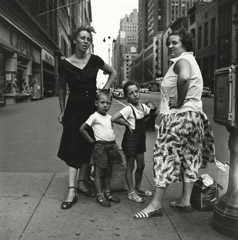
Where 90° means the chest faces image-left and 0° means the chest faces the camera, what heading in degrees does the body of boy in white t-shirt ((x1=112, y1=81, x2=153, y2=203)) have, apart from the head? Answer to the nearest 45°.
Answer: approximately 315°

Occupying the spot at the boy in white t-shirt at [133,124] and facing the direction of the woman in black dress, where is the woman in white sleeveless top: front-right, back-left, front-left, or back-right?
back-left

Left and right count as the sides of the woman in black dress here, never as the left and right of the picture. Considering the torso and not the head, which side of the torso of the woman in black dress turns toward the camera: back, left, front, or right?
front

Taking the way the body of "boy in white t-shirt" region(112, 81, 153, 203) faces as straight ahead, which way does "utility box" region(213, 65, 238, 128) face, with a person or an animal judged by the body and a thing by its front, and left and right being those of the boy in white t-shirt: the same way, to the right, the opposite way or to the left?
to the right

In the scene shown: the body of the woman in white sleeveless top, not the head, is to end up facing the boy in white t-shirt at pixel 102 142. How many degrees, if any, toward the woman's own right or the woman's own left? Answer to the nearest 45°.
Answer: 0° — they already face them

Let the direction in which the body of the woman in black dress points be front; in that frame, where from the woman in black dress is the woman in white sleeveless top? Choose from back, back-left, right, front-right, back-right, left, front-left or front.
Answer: front-left

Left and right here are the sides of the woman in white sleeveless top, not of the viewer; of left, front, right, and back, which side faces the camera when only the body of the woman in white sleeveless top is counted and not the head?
left

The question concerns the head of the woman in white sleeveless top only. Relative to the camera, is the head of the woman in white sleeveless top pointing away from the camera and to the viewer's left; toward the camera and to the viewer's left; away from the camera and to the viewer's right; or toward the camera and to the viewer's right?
toward the camera and to the viewer's left
